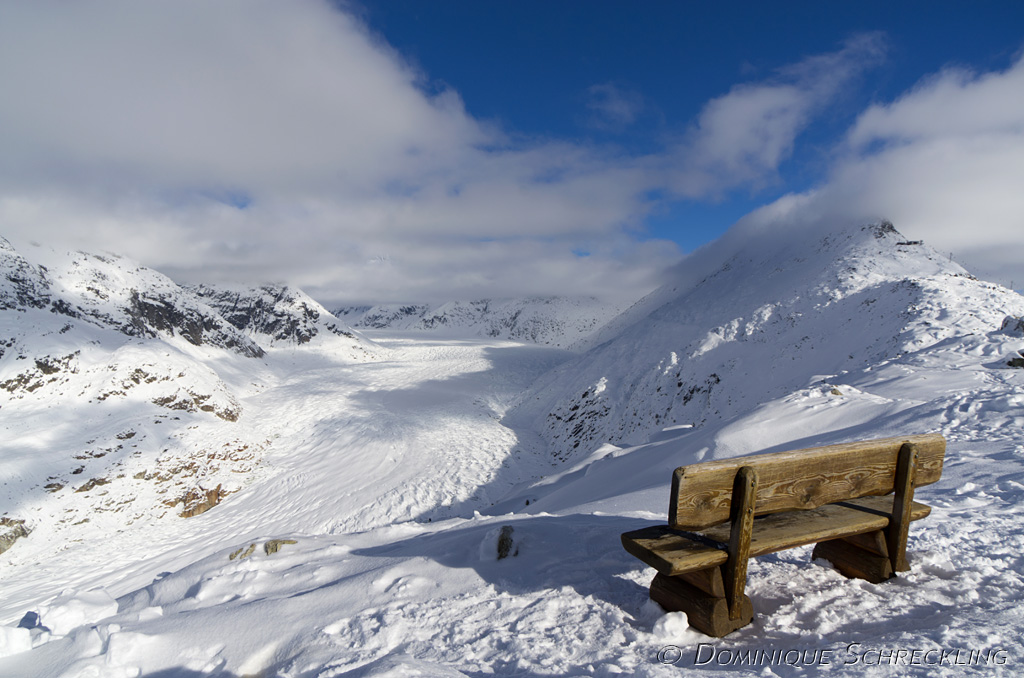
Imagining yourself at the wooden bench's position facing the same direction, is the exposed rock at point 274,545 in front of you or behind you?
in front
